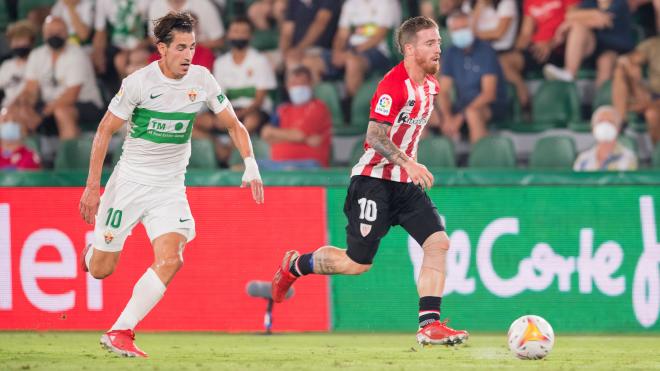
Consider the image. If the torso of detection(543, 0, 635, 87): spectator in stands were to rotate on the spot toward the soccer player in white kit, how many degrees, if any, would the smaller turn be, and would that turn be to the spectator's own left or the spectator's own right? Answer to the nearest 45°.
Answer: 0° — they already face them

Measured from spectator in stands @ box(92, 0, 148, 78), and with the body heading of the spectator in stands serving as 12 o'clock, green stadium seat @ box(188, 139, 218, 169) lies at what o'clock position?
The green stadium seat is roughly at 11 o'clock from the spectator in stands.

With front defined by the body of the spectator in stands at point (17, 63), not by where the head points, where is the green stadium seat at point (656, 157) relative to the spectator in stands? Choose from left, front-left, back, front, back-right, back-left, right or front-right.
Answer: front-left

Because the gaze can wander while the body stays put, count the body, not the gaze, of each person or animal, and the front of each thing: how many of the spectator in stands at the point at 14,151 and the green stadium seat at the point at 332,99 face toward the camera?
2

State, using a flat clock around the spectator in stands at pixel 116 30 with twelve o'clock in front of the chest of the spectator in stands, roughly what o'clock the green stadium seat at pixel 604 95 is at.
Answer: The green stadium seat is roughly at 10 o'clock from the spectator in stands.

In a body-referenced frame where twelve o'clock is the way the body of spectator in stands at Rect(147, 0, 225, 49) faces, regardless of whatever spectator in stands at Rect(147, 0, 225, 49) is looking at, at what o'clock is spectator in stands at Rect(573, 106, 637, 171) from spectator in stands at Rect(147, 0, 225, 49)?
spectator in stands at Rect(573, 106, 637, 171) is roughly at 10 o'clock from spectator in stands at Rect(147, 0, 225, 49).

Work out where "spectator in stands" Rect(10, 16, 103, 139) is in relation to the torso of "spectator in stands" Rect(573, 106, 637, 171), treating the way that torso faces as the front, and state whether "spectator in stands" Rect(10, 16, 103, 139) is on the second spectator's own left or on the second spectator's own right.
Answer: on the second spectator's own right

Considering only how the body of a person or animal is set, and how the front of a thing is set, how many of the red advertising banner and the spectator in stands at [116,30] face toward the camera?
2

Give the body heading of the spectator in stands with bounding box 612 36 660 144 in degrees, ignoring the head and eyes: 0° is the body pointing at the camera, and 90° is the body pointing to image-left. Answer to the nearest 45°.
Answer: approximately 45°

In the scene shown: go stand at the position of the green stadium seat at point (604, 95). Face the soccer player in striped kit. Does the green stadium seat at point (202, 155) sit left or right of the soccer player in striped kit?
right

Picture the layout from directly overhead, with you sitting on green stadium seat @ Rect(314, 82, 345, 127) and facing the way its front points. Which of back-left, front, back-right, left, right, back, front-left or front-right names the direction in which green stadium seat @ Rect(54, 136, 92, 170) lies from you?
right
